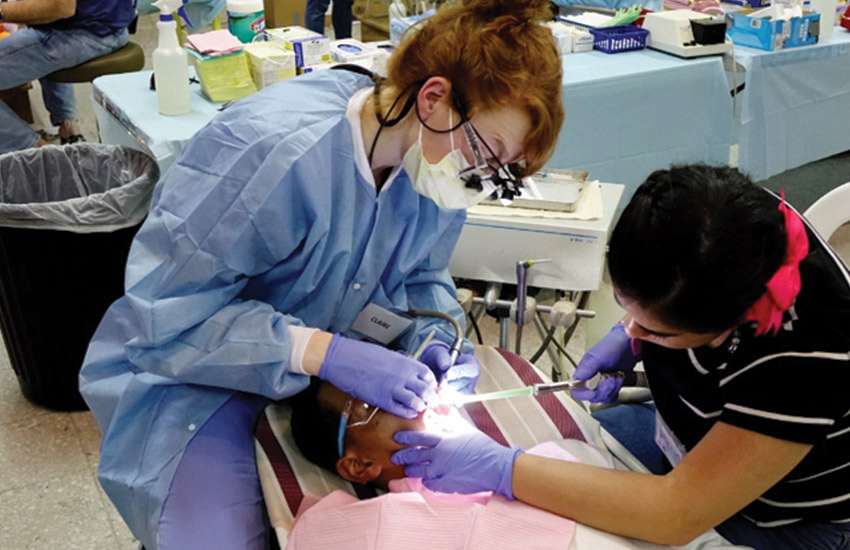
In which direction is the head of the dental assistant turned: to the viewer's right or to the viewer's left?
to the viewer's left

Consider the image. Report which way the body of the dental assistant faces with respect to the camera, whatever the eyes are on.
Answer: to the viewer's left

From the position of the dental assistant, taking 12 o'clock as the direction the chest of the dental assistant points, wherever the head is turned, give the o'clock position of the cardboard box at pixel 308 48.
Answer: The cardboard box is roughly at 2 o'clock from the dental assistant.

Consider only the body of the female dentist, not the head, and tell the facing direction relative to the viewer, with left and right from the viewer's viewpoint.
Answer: facing the viewer and to the right of the viewer

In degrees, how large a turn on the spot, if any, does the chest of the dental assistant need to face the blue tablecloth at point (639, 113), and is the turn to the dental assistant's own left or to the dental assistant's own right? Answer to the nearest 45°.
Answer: approximately 90° to the dental assistant's own right

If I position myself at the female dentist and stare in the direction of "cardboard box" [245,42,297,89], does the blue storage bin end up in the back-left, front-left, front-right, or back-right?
front-right
